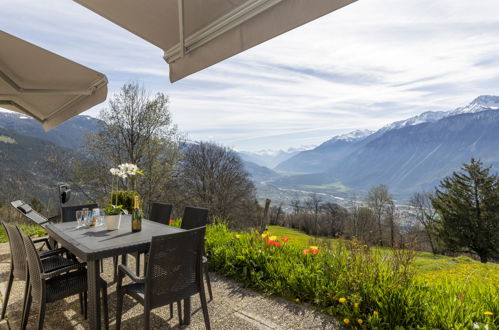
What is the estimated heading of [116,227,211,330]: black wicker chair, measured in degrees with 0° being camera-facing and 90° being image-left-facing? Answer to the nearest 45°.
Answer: approximately 135°

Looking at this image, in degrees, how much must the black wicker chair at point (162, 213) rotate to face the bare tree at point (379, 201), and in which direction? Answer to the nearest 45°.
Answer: approximately 180°

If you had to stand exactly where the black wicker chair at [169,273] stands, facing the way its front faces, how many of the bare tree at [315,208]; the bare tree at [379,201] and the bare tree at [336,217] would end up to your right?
3

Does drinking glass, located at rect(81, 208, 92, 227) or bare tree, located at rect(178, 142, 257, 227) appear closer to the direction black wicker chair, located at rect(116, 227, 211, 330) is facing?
the drinking glass

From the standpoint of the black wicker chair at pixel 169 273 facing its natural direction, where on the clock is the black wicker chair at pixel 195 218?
the black wicker chair at pixel 195 218 is roughly at 2 o'clock from the black wicker chair at pixel 169 273.

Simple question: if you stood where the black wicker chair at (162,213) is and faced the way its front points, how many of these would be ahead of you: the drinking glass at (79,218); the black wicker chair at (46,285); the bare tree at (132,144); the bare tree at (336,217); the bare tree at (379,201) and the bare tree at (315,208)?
2

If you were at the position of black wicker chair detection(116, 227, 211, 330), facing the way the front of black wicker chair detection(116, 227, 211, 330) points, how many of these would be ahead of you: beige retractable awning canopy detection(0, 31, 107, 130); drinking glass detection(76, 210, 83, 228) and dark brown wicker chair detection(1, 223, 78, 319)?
3

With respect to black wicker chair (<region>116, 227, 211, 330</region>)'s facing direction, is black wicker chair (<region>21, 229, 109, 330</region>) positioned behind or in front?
in front

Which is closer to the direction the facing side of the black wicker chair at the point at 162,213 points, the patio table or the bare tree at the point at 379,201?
the patio table

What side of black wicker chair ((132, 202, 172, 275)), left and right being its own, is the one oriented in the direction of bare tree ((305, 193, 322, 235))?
back

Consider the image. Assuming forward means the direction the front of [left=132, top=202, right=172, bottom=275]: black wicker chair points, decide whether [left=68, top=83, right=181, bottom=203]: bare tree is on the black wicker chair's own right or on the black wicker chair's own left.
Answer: on the black wicker chair's own right

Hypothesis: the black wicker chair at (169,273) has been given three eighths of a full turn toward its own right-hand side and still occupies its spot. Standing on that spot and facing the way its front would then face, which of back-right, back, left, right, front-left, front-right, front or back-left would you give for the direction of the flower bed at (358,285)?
front

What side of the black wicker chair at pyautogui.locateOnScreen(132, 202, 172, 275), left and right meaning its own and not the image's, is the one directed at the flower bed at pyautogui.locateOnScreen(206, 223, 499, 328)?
left

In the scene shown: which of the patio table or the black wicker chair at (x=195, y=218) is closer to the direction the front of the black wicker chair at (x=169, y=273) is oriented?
the patio table

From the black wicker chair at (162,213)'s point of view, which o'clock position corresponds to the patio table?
The patio table is roughly at 11 o'clock from the black wicker chair.

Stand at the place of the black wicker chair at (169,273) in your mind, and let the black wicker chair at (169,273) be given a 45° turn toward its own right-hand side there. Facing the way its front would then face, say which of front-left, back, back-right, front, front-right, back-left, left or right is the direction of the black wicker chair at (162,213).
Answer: front
